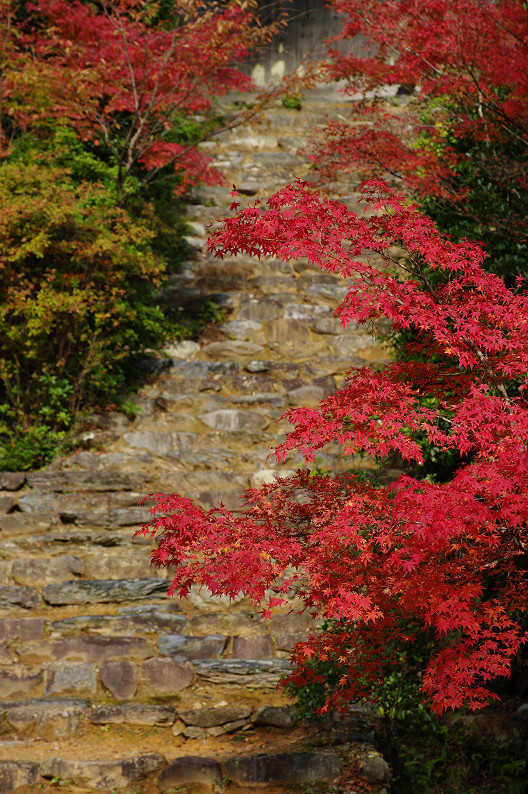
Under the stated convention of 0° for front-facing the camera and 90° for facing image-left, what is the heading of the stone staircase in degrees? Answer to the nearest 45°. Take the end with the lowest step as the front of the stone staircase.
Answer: approximately 0°

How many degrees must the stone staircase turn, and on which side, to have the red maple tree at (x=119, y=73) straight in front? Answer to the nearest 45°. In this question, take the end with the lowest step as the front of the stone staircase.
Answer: approximately 180°
